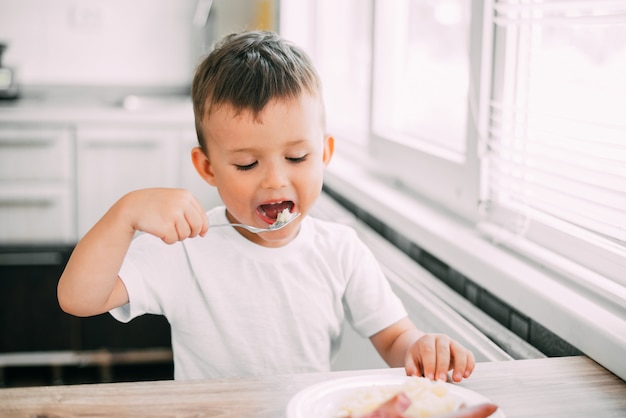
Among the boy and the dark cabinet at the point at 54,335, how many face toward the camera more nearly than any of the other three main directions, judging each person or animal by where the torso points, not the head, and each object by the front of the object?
2

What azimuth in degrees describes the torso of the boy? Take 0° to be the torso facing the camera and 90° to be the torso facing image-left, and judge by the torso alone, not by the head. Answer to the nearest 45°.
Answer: approximately 0°

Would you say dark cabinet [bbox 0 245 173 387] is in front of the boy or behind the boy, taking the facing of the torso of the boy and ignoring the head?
behind
